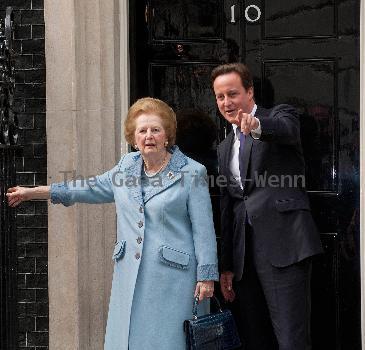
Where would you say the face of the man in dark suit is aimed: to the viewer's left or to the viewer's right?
to the viewer's left

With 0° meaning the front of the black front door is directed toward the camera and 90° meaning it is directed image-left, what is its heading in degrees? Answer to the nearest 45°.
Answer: approximately 0°

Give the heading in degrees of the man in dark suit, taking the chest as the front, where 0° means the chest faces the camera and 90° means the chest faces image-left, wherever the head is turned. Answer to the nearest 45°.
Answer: approximately 45°

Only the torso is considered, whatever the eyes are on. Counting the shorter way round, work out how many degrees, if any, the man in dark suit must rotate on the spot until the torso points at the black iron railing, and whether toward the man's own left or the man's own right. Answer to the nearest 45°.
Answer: approximately 45° to the man's own right

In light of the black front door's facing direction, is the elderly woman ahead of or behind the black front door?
ahead

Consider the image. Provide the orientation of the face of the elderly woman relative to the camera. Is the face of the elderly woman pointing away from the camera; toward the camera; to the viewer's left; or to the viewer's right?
toward the camera

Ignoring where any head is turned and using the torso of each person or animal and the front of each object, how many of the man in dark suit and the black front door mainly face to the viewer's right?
0

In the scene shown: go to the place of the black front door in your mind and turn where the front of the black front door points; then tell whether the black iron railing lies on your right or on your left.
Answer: on your right
